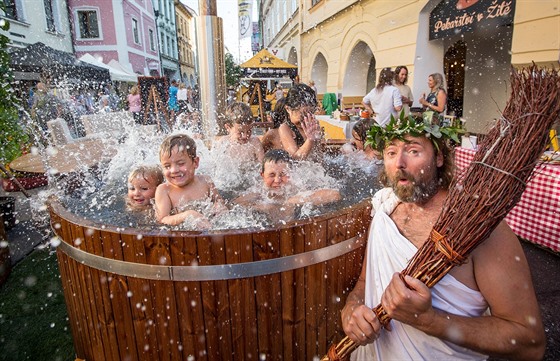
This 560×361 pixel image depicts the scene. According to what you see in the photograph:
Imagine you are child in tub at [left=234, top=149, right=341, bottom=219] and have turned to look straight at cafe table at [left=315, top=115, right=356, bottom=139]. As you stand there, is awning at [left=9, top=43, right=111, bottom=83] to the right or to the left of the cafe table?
left

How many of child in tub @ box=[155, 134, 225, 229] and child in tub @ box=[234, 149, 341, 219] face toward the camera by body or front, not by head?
2

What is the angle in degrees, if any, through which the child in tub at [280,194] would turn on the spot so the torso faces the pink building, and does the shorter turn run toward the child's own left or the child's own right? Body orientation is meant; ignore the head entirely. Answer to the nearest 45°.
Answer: approximately 135° to the child's own right

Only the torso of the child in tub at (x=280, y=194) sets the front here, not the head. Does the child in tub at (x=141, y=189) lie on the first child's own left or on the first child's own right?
on the first child's own right

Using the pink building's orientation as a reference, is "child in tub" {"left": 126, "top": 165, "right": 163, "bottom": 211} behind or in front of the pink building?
in front

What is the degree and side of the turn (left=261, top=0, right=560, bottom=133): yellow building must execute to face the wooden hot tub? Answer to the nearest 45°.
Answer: approximately 45° to its left

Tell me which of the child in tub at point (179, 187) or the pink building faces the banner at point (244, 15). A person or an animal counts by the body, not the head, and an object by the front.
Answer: the pink building

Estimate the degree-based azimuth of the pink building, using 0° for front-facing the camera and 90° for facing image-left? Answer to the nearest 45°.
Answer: approximately 315°

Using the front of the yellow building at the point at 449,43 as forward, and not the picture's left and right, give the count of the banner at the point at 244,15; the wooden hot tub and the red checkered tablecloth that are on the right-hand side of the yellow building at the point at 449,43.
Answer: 1

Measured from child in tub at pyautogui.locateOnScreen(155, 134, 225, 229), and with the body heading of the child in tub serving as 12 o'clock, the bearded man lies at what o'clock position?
The bearded man is roughly at 11 o'clock from the child in tub.

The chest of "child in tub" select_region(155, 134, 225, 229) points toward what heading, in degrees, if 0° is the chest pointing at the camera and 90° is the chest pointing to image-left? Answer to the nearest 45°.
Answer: approximately 0°

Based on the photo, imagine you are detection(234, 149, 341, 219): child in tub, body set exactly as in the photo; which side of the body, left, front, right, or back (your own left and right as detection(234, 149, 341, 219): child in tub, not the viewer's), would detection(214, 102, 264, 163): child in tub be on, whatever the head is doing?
back
